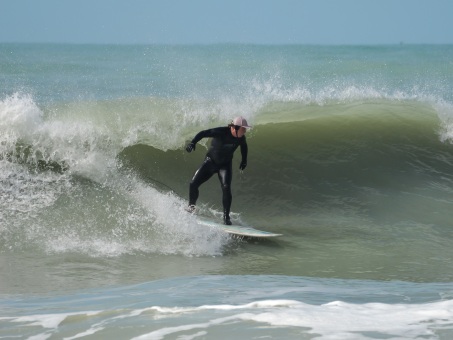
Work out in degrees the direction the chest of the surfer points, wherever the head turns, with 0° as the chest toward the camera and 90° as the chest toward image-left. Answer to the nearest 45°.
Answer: approximately 315°
